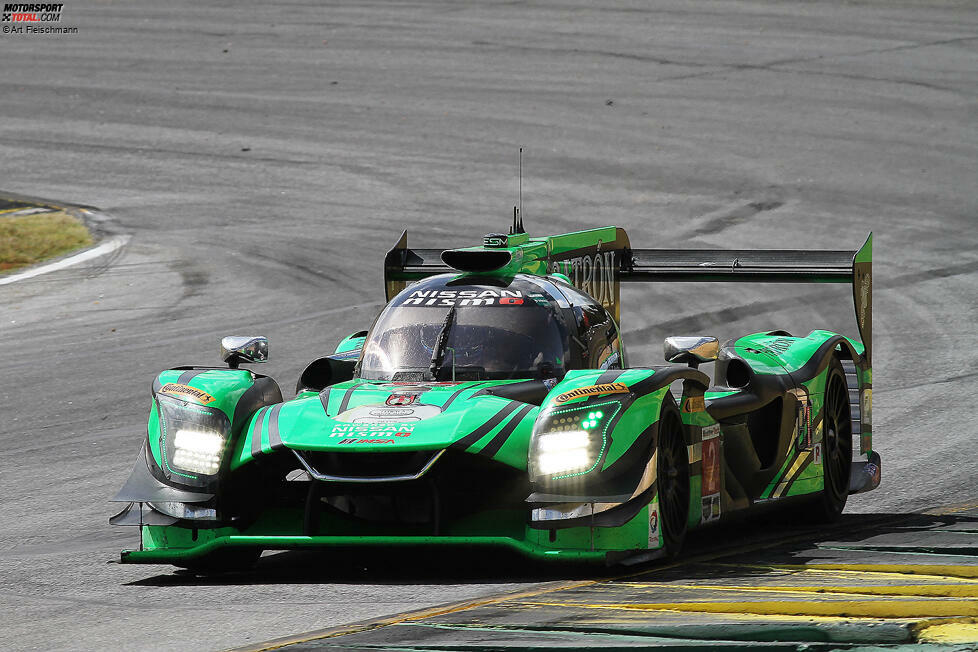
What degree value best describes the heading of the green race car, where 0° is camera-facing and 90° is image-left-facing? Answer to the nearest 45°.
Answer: approximately 0°
